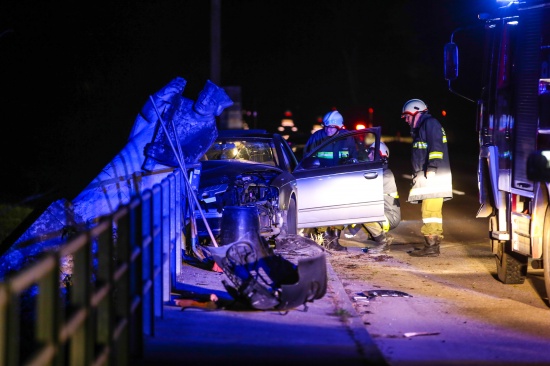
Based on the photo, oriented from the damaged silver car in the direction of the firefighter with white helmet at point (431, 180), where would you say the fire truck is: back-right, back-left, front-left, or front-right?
front-right

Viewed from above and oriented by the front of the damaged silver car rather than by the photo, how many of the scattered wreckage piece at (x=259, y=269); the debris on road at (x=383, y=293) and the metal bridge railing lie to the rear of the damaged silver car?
0

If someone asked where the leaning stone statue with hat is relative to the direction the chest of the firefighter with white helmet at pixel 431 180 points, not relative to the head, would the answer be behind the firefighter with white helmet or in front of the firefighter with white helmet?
in front

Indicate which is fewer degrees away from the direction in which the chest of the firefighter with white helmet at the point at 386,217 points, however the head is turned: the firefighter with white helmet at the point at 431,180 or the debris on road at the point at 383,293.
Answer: the debris on road

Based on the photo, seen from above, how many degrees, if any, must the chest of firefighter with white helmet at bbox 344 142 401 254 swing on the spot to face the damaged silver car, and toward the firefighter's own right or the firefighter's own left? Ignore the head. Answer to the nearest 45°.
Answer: approximately 45° to the firefighter's own left

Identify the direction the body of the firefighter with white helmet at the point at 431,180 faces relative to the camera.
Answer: to the viewer's left

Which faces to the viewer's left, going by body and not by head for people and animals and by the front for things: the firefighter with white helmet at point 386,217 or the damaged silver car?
the firefighter with white helmet

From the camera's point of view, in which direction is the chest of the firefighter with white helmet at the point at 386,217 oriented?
to the viewer's left

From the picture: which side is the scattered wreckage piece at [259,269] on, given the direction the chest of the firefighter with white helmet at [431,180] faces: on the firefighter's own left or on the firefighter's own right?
on the firefighter's own left

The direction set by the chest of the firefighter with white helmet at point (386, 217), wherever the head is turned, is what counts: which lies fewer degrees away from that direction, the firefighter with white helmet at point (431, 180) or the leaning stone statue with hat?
the leaning stone statue with hat

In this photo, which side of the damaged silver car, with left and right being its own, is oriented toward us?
front

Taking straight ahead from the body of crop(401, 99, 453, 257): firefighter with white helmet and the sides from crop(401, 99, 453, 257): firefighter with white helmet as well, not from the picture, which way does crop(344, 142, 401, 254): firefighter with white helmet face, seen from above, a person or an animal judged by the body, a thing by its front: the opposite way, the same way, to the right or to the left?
the same way
